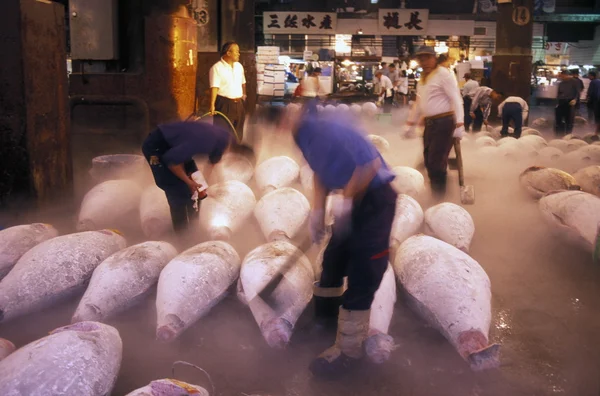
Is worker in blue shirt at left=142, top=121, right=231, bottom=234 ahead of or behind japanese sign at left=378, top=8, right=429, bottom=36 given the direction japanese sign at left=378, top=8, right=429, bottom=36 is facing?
ahead

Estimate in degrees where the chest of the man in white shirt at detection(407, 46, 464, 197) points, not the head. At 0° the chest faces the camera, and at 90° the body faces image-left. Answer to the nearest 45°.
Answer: approximately 45°

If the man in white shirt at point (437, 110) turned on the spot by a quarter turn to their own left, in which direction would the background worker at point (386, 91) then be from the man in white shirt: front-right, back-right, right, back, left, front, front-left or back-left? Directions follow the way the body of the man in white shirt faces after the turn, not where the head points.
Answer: back-left

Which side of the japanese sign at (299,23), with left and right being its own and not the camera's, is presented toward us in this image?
front

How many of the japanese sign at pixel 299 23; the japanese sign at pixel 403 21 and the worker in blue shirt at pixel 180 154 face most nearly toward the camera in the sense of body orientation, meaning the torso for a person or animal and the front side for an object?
2

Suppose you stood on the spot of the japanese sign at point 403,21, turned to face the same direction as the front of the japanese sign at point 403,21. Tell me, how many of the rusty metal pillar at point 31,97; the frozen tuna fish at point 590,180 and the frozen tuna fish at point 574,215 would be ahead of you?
3

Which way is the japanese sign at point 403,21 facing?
toward the camera

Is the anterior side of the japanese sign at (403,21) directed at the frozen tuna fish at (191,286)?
yes

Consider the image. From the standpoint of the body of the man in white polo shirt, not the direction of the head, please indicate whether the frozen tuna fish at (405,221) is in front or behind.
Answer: in front

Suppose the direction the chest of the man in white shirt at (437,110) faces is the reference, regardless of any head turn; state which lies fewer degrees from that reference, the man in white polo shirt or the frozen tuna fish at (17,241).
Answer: the frozen tuna fish

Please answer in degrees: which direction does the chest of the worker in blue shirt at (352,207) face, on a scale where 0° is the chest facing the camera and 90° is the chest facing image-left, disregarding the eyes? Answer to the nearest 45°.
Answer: approximately 90°

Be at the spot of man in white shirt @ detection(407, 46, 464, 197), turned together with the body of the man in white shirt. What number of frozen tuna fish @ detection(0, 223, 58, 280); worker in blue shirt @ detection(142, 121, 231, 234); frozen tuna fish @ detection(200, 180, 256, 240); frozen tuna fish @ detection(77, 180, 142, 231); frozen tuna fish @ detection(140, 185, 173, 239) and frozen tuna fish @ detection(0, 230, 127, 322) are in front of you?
6

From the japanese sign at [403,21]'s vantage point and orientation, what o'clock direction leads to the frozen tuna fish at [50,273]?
The frozen tuna fish is roughly at 12 o'clock from the japanese sign.

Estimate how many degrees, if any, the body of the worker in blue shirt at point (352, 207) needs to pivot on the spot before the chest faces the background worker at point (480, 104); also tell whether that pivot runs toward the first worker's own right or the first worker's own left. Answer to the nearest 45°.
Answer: approximately 90° to the first worker's own right

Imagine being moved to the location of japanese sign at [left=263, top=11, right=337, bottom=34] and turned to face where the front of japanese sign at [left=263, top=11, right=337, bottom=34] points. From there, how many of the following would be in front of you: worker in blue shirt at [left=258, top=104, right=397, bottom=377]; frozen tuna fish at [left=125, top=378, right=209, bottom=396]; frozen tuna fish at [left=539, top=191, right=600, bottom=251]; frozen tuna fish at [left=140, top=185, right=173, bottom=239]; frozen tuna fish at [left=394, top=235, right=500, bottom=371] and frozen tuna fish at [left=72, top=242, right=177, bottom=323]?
6

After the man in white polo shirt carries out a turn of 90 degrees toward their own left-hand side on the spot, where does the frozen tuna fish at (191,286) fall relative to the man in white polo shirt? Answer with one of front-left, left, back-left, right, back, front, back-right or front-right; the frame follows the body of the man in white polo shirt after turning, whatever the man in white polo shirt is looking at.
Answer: back-right

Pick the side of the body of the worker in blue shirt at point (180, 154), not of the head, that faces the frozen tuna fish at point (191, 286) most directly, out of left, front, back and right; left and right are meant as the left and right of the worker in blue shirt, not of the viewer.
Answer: right

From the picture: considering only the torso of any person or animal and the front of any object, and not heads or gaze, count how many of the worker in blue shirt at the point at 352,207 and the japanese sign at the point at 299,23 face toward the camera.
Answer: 1

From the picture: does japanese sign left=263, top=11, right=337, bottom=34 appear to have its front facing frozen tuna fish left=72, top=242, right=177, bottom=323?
yes
